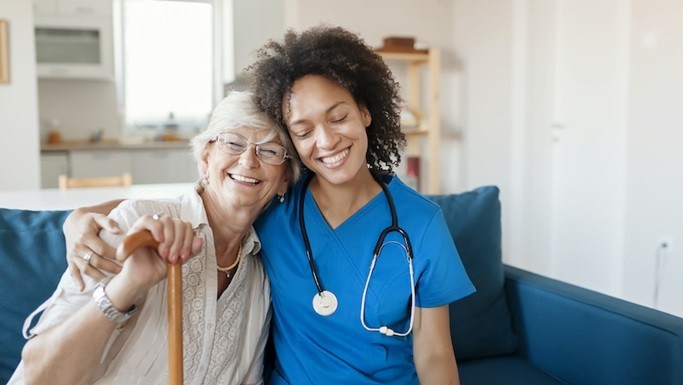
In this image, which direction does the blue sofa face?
toward the camera

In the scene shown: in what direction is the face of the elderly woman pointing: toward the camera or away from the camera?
toward the camera

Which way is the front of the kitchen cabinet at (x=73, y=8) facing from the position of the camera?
facing the viewer

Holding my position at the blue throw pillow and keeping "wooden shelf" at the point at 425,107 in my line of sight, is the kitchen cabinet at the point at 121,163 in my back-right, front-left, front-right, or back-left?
front-left

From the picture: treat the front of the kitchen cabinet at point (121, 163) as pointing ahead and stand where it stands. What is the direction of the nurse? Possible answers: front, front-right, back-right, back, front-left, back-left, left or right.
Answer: front

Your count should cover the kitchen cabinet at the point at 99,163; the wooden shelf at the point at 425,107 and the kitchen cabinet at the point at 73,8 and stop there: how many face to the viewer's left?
1

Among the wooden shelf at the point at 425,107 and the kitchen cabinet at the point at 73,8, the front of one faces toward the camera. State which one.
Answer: the kitchen cabinet

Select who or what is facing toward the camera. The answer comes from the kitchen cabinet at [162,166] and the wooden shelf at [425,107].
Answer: the kitchen cabinet

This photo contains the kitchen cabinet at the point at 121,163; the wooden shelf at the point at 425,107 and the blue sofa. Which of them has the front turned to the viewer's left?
the wooden shelf

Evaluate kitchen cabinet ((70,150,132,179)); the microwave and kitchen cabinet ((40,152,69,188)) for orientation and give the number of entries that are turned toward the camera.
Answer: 3

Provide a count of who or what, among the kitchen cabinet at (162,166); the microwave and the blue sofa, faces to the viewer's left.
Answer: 0
